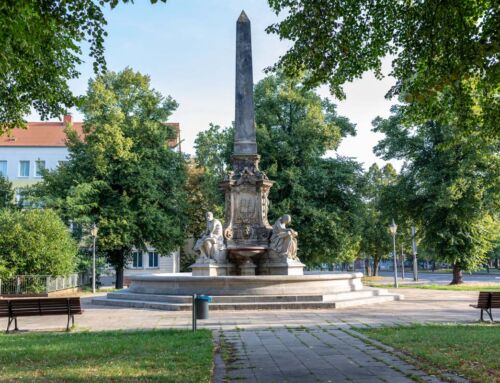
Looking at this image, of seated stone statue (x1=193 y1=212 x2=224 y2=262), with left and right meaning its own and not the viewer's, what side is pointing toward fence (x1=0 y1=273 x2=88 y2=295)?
right

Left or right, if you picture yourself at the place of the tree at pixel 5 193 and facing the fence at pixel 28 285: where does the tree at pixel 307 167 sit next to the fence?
left

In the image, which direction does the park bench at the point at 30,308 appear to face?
away from the camera

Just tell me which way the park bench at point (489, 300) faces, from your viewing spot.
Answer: facing away from the viewer and to the left of the viewer

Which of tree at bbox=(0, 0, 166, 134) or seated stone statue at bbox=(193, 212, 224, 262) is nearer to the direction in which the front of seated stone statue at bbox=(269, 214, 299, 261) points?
the tree

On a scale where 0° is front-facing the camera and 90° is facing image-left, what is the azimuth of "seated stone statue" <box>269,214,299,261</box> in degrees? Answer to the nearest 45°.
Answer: approximately 315°

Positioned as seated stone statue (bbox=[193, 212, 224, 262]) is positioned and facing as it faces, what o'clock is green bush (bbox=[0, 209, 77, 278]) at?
The green bush is roughly at 3 o'clock from the seated stone statue.

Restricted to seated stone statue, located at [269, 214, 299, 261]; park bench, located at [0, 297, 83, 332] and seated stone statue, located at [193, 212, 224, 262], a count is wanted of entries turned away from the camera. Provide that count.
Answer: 1

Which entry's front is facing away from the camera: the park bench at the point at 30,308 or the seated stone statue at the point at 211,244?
the park bench

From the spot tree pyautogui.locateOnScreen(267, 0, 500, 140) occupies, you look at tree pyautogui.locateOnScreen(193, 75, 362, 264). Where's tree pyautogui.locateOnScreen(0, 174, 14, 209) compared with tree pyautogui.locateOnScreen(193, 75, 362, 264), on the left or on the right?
left
